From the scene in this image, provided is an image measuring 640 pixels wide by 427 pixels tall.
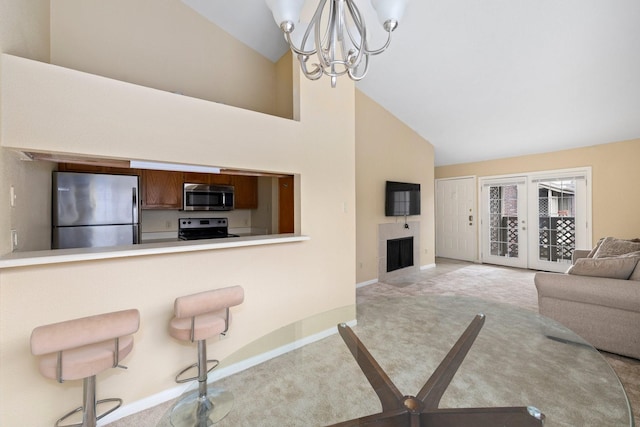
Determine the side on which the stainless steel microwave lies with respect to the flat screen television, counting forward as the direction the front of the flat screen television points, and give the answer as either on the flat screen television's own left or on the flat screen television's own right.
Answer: on the flat screen television's own right

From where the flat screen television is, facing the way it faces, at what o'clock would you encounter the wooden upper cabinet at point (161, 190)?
The wooden upper cabinet is roughly at 3 o'clock from the flat screen television.

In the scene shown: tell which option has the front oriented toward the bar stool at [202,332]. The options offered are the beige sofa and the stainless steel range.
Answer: the stainless steel range

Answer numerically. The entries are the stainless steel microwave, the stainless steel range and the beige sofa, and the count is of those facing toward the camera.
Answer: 2

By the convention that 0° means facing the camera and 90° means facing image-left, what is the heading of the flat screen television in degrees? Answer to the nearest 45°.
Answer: approximately 315°

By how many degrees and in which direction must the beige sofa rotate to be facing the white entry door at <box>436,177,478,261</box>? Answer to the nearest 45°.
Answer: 0° — it already faces it

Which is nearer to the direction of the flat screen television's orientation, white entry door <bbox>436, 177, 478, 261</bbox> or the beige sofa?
the beige sofa

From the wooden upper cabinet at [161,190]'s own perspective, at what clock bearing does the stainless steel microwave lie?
The stainless steel microwave is roughly at 9 o'clock from the wooden upper cabinet.

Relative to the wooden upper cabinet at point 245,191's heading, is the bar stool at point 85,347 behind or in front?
in front

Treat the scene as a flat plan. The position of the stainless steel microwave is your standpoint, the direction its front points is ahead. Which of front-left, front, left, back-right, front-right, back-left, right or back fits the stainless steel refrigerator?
front-right
